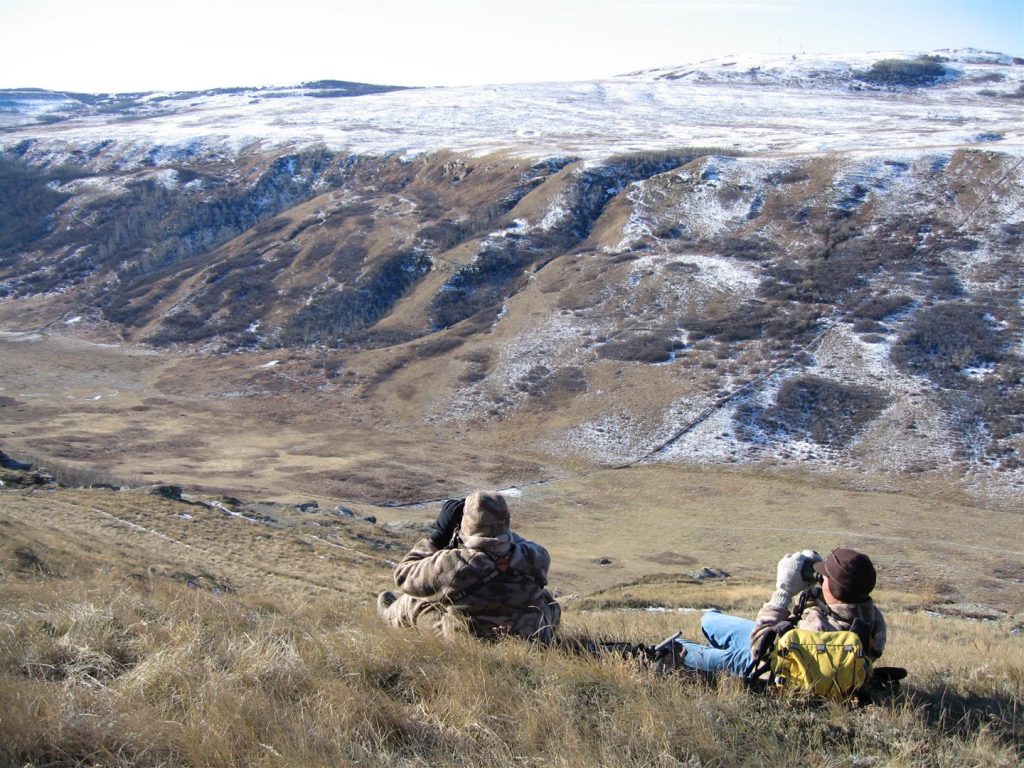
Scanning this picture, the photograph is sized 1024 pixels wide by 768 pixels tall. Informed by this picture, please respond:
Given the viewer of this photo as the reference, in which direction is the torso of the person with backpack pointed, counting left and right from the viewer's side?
facing away from the viewer and to the left of the viewer

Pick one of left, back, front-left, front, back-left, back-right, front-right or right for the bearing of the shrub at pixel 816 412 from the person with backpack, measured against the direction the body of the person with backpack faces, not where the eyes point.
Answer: front-right

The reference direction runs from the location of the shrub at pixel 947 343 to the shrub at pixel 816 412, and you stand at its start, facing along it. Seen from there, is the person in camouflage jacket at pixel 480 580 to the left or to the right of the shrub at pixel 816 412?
left

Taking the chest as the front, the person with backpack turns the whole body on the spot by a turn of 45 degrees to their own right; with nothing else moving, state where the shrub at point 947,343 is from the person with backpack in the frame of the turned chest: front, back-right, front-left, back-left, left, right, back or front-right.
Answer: front

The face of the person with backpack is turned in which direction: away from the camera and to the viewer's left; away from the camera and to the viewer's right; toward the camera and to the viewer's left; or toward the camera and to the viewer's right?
away from the camera and to the viewer's left

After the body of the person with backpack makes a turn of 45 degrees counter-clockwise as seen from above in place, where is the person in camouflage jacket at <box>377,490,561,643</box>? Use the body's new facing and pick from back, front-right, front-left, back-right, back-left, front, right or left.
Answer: front
